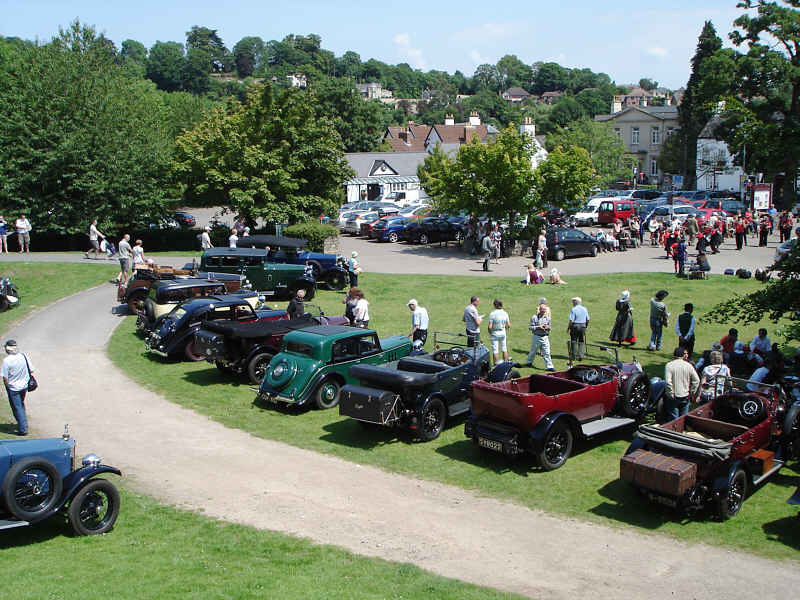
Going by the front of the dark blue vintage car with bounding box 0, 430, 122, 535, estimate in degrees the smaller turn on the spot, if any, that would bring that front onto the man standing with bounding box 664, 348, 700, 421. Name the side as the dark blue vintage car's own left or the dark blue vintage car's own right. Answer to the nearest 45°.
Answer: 0° — it already faces them

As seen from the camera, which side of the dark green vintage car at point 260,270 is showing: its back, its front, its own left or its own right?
right

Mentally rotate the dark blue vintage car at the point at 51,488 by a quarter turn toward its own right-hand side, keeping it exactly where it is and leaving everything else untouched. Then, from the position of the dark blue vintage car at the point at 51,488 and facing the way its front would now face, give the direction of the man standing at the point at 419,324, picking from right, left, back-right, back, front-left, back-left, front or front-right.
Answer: back-left

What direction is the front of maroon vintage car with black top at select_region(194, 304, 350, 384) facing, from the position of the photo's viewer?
facing away from the viewer and to the right of the viewer

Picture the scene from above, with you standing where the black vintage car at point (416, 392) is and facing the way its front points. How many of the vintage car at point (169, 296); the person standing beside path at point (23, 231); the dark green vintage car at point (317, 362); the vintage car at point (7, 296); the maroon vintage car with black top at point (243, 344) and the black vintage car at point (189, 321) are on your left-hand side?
6

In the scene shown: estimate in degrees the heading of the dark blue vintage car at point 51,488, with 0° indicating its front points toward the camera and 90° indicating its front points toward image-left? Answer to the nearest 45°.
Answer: approximately 270°

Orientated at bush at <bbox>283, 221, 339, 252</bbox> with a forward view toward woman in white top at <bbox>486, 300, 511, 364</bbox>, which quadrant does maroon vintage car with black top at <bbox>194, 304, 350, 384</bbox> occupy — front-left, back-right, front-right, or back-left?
front-right

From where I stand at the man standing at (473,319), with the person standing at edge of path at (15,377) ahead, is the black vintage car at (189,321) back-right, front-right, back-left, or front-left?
front-right
